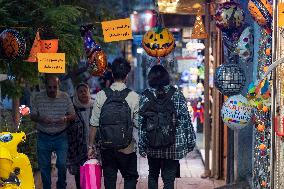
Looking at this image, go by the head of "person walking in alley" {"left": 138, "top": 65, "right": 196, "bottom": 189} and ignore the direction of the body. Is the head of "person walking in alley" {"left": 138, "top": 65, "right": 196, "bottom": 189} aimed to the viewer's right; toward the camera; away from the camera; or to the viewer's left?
away from the camera

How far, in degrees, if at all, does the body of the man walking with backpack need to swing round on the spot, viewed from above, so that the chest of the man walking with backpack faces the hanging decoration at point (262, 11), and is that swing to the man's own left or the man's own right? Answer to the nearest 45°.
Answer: approximately 90° to the man's own right

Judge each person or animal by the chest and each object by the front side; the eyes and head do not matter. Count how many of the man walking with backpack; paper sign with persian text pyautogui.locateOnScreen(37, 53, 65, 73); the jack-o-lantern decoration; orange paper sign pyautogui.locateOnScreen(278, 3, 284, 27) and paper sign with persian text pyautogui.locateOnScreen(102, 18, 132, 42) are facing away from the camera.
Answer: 1

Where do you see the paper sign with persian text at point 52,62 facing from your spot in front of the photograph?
facing the viewer

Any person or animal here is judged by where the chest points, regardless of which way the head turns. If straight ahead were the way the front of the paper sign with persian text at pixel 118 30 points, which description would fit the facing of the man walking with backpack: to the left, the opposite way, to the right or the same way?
the opposite way

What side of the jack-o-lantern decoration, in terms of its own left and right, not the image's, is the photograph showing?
front

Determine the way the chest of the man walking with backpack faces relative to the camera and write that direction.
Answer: away from the camera

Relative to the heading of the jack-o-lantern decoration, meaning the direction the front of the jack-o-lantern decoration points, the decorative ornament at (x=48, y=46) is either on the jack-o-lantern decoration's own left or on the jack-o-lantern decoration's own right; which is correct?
on the jack-o-lantern decoration's own right
